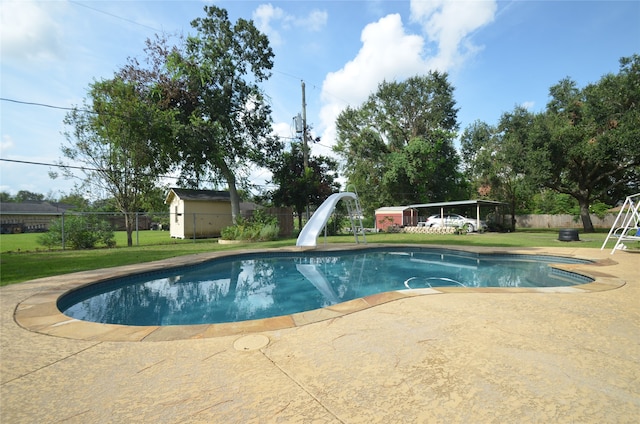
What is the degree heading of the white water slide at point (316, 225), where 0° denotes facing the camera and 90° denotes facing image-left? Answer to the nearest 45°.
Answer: approximately 45°

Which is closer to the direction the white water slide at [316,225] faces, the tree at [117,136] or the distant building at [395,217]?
the tree

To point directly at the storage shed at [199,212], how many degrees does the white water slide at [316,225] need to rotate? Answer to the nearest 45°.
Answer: approximately 90° to its right

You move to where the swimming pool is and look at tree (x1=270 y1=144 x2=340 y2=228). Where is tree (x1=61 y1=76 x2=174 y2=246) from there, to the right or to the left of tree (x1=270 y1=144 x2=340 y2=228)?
left

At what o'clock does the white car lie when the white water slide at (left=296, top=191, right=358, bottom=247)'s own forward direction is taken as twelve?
The white car is roughly at 6 o'clock from the white water slide.

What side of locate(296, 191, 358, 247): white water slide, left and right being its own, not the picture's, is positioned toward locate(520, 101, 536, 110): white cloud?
back

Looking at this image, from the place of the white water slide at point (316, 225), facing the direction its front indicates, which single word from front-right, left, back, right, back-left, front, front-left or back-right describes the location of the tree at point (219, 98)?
right

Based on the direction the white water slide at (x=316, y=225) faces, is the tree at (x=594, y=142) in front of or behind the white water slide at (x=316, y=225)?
behind

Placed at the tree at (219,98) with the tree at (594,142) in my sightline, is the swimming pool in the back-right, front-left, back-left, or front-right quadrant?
front-right

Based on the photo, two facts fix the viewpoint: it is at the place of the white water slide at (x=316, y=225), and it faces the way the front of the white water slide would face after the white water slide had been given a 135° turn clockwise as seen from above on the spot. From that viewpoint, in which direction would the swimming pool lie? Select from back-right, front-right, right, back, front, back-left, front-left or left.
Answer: back

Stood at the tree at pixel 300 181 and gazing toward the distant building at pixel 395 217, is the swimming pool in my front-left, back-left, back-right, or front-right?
back-right

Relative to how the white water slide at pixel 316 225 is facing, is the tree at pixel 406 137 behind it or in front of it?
behind

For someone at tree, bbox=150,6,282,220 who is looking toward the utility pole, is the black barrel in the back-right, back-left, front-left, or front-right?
front-right

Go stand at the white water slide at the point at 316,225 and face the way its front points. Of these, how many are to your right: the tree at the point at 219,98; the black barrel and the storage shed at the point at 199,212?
2

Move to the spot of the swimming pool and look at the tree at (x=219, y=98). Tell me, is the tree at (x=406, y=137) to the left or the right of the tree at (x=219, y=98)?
right

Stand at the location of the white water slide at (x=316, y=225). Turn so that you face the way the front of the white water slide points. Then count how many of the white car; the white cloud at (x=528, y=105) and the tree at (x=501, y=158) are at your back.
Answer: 3

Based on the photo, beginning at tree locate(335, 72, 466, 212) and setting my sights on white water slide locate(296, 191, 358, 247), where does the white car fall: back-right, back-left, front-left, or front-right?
front-left

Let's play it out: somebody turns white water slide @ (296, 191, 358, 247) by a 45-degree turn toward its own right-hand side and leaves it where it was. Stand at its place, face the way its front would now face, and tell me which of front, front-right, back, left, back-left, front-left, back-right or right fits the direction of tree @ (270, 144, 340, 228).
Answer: right

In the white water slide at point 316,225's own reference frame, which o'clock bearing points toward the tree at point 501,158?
The tree is roughly at 6 o'clock from the white water slide.
